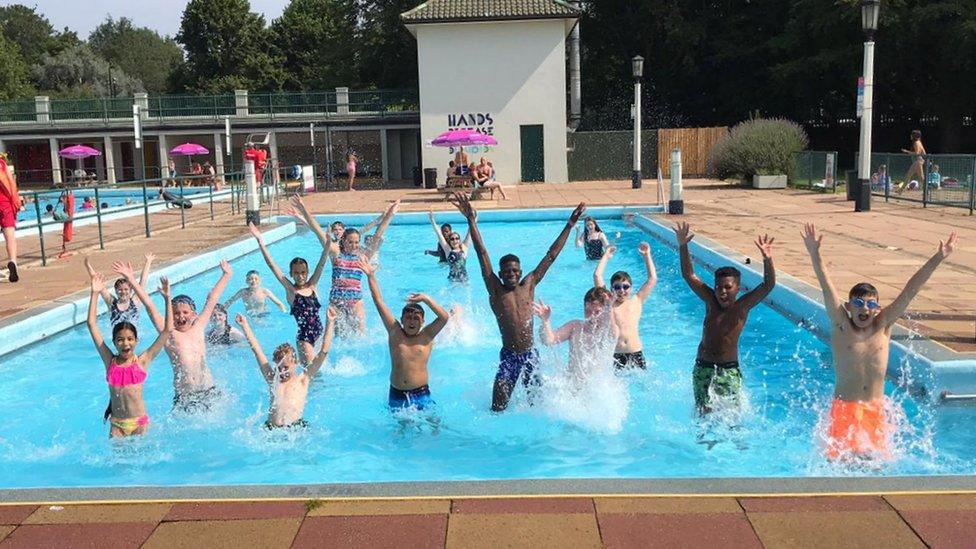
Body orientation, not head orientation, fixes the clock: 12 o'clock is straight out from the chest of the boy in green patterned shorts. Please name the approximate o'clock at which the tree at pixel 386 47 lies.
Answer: The tree is roughly at 5 o'clock from the boy in green patterned shorts.

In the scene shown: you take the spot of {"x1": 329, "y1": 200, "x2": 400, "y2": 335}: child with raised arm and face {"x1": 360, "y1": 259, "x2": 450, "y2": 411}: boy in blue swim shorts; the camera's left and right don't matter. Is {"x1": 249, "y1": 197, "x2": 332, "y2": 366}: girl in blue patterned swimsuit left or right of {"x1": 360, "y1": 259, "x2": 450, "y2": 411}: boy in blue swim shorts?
right

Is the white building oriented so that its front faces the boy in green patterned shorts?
yes

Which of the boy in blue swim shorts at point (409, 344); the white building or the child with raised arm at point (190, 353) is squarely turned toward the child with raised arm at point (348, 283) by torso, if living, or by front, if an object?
the white building

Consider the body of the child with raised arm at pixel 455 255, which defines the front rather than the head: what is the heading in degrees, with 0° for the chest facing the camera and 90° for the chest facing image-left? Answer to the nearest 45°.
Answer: approximately 0°

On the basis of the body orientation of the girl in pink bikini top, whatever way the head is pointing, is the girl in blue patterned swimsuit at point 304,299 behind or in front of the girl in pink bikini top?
behind

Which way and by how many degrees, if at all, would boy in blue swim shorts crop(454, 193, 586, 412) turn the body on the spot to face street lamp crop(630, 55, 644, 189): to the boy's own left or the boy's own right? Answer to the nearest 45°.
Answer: approximately 180°

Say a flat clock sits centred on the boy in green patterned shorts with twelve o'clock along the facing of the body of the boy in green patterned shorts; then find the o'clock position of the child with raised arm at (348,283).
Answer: The child with raised arm is roughly at 4 o'clock from the boy in green patterned shorts.

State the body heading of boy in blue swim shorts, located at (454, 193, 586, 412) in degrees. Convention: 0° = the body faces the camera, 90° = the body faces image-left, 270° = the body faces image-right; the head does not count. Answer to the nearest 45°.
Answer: approximately 0°

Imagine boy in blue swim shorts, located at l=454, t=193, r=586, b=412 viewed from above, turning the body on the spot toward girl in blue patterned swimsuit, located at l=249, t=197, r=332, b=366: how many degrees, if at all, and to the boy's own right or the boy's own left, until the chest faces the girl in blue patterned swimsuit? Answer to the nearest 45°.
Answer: approximately 135° to the boy's own right
